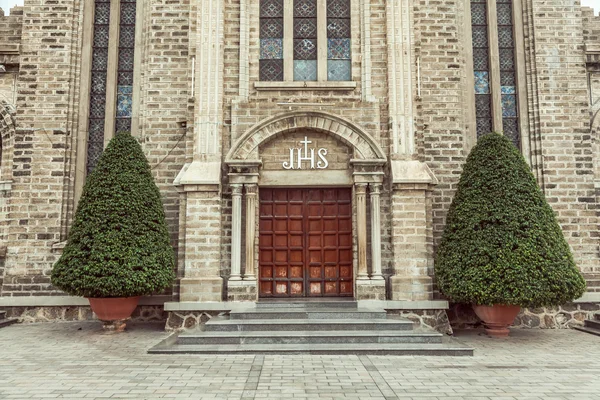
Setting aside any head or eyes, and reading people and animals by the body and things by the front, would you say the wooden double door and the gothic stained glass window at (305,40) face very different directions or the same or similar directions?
same or similar directions

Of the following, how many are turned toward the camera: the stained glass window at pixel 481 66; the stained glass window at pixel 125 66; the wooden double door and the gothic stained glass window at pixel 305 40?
4

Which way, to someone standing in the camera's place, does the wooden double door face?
facing the viewer

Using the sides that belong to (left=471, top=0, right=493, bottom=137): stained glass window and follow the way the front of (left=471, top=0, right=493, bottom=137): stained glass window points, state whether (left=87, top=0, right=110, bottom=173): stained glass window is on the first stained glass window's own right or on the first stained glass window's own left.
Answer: on the first stained glass window's own right

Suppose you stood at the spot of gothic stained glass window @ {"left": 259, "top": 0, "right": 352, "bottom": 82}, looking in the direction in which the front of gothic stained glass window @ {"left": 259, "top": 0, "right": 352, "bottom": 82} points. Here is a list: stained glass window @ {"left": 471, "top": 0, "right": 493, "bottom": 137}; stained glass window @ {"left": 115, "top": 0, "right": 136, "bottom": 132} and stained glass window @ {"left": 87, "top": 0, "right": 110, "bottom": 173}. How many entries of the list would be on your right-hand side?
2

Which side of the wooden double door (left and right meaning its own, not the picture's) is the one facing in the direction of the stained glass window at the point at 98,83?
right

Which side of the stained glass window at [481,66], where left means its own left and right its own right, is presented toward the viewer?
front

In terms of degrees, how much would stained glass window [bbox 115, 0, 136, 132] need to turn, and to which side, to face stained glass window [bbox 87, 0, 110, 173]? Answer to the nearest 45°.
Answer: approximately 90° to its right

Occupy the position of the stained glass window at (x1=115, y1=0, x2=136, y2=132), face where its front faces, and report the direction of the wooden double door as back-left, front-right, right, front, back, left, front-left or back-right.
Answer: front-left
